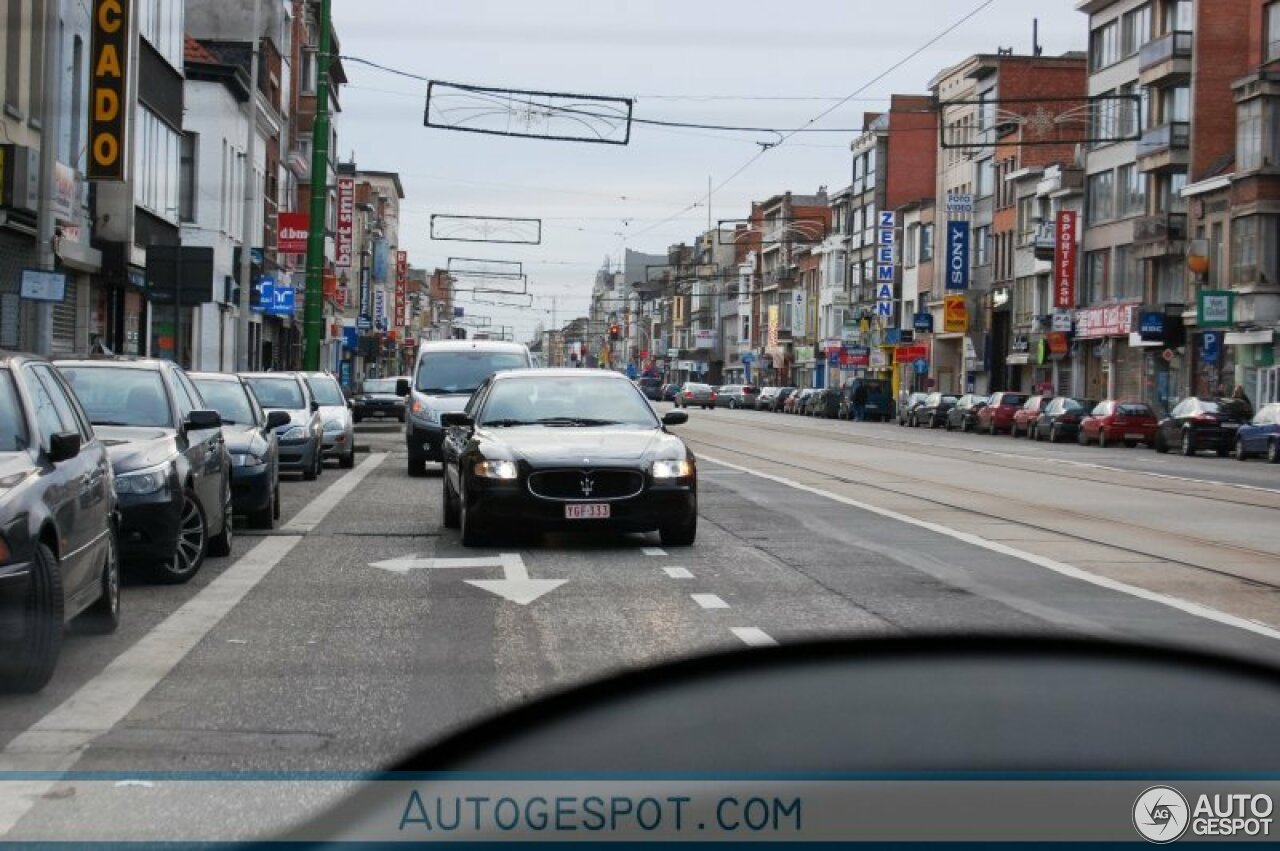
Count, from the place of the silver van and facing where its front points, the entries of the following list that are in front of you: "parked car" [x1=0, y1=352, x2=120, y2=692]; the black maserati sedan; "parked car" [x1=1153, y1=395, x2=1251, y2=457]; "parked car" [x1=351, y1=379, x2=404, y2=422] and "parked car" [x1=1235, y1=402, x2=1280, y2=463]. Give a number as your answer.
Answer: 2

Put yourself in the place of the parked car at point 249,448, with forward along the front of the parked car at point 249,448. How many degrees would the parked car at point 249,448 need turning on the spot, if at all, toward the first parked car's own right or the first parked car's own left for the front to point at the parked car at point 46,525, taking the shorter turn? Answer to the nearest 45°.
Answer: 0° — it already faces it

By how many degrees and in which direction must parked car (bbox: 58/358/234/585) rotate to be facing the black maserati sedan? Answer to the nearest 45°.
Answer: approximately 135° to its left

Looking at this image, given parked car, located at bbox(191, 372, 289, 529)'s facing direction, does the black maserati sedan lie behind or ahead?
ahead

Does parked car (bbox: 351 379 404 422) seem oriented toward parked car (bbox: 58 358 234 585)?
yes

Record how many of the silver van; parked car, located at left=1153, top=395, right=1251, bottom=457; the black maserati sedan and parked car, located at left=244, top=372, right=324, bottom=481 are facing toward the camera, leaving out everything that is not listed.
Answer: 3

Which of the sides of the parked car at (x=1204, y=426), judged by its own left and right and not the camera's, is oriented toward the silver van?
left

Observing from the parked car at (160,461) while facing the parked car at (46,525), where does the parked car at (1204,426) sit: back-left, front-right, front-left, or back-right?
back-left

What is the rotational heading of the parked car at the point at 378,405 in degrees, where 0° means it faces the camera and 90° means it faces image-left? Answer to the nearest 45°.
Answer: approximately 0°

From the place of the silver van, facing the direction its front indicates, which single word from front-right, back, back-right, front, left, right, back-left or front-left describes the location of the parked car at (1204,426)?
back-left
